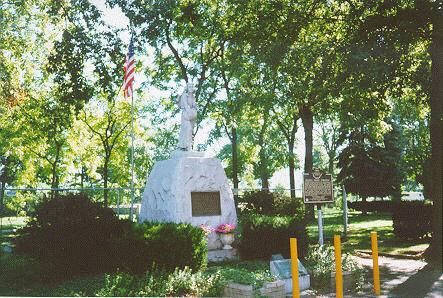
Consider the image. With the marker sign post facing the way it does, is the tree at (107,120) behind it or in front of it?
behind

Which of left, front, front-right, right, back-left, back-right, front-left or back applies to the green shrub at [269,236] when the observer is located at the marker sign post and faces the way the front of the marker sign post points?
back-right

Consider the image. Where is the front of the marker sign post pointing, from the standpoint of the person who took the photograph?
facing the viewer

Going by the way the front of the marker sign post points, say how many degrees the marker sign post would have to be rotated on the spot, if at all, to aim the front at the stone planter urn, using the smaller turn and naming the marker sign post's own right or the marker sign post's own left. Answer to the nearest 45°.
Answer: approximately 135° to the marker sign post's own right

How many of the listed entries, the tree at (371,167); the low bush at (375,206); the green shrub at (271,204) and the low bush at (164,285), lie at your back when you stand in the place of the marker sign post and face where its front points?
3

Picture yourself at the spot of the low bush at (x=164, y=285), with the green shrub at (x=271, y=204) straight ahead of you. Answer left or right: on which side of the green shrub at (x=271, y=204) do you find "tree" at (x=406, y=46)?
right

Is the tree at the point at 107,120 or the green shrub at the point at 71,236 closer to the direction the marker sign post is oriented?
the green shrub

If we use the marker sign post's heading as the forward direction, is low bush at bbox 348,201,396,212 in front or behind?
behind

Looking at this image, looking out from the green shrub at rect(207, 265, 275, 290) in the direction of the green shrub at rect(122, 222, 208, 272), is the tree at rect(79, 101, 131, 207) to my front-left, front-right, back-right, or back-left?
front-right

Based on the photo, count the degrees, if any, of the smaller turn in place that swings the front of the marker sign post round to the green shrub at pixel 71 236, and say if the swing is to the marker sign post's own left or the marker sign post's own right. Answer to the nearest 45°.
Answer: approximately 90° to the marker sign post's own right

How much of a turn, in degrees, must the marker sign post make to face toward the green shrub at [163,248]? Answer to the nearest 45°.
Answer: approximately 45° to its right
